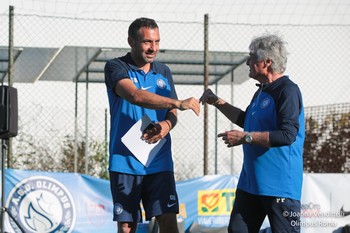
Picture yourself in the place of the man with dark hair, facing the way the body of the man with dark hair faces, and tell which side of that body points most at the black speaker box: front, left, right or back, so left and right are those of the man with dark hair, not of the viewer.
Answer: back

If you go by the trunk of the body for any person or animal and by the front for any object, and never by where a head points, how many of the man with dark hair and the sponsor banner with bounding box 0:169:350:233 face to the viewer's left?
0

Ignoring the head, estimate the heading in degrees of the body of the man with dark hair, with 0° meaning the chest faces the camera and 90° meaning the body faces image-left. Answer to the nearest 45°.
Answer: approximately 315°

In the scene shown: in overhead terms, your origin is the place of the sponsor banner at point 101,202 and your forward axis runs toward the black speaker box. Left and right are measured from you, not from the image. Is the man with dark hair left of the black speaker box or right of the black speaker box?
left

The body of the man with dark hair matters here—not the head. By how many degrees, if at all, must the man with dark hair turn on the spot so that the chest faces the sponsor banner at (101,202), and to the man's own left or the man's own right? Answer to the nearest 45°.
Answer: approximately 135° to the man's own left

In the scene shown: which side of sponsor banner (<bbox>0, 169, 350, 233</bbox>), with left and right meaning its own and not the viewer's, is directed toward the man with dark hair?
front

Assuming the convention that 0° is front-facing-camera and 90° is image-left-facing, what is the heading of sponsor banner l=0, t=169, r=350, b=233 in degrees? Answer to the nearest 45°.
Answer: approximately 0°

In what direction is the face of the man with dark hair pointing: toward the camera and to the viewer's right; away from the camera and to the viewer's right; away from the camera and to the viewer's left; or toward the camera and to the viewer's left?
toward the camera and to the viewer's right
